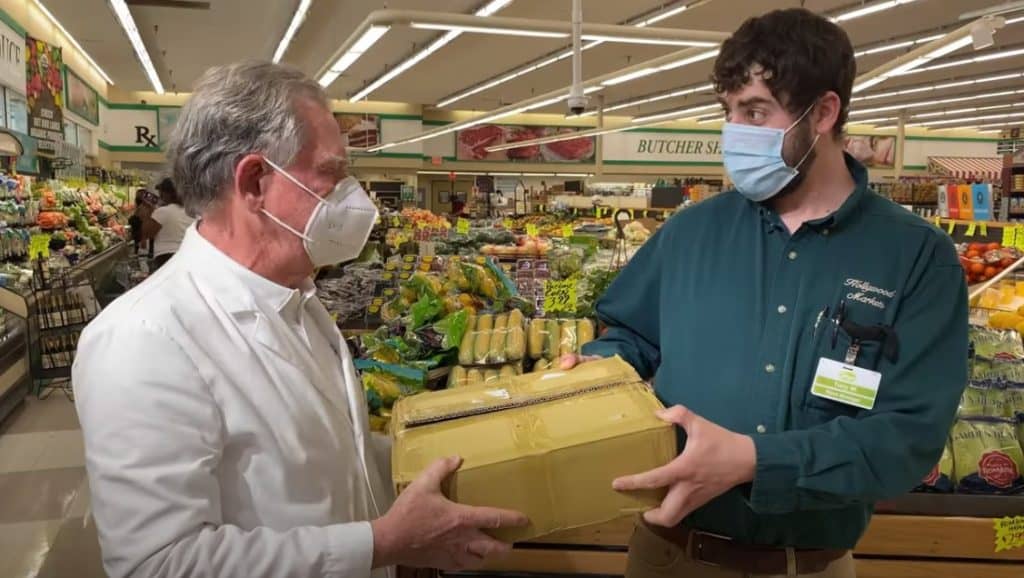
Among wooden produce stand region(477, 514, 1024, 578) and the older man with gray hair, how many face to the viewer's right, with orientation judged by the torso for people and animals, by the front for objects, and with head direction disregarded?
1

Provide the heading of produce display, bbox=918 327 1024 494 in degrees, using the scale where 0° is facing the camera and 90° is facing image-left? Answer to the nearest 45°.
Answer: approximately 0°

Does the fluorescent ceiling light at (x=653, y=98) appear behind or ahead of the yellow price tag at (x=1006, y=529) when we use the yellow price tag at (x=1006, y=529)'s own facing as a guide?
behind

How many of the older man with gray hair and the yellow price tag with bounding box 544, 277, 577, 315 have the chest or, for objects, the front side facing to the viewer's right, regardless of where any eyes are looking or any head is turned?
1

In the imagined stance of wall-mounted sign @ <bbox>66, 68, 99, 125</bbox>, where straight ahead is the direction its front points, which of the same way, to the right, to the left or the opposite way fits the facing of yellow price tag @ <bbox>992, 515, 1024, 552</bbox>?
to the right

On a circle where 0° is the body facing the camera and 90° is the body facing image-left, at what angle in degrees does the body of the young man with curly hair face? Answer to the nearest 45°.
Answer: approximately 45°

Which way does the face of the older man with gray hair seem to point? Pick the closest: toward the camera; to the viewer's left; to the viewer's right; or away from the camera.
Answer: to the viewer's right

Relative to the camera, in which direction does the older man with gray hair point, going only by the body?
to the viewer's right

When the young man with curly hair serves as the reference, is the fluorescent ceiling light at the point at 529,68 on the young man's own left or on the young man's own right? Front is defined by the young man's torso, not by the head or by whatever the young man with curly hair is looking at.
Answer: on the young man's own right

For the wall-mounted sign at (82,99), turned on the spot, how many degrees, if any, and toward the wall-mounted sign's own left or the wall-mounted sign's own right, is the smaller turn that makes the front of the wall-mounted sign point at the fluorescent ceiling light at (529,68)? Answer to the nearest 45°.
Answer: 0° — it already faces it
